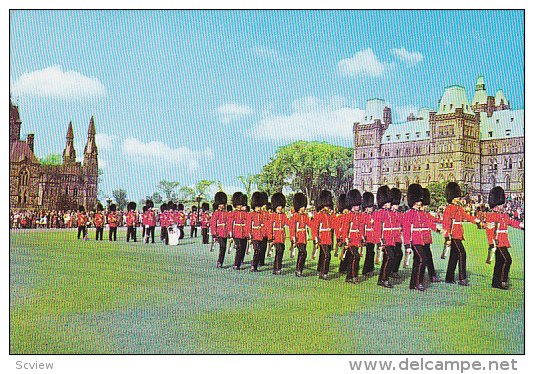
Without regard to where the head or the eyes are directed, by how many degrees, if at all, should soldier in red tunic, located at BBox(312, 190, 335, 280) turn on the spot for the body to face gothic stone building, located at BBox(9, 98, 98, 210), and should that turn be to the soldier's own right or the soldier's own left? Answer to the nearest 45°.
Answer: approximately 135° to the soldier's own right
